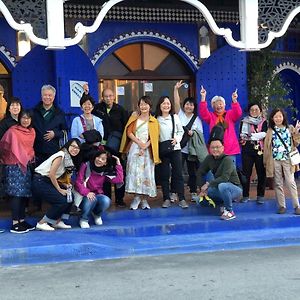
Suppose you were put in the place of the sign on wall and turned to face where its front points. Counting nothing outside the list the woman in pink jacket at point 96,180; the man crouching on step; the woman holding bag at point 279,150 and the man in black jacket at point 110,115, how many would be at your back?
0

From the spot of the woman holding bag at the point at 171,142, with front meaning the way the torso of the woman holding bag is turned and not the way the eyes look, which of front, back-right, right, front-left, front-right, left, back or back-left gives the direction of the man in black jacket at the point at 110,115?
right

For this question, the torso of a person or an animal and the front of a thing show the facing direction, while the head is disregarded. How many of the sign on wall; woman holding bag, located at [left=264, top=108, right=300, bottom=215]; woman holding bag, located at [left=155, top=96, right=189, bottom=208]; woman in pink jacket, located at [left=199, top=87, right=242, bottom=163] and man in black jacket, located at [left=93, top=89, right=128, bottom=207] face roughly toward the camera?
5

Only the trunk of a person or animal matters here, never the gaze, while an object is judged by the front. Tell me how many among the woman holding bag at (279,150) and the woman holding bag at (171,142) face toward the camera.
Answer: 2

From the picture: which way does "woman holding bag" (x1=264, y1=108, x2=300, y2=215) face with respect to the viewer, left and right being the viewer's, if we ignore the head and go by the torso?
facing the viewer

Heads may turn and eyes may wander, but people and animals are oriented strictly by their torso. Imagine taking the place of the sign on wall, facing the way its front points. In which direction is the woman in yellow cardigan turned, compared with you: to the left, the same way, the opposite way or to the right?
the same way

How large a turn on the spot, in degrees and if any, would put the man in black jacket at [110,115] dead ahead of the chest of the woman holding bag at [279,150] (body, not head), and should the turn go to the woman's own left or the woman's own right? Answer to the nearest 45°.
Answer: approximately 90° to the woman's own right

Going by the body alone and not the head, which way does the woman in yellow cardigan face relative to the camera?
toward the camera

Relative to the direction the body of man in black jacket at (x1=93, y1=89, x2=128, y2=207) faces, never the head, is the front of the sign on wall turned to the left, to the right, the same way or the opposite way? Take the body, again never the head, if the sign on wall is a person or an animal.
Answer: the same way

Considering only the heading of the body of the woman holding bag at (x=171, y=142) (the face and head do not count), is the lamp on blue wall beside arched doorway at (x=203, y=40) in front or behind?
behind

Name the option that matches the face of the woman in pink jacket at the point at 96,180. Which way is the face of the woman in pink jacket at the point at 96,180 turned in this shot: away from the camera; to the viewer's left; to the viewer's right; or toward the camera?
toward the camera

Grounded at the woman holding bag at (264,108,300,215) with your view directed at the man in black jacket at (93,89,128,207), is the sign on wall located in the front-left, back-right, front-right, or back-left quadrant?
front-right

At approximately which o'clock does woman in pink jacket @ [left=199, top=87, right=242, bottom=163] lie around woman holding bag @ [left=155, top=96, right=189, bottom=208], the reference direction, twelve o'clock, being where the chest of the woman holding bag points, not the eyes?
The woman in pink jacket is roughly at 8 o'clock from the woman holding bag.

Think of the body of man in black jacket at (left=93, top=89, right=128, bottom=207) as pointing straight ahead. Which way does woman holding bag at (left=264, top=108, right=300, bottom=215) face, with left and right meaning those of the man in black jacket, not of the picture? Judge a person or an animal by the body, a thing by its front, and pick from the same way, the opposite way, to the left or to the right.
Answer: the same way

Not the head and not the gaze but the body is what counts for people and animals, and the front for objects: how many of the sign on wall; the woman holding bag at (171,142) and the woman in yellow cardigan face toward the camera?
3

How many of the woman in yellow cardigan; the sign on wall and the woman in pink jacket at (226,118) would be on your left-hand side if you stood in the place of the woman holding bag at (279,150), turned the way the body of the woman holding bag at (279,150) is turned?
0

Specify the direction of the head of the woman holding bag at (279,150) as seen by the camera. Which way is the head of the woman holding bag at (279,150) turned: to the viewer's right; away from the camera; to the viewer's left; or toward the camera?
toward the camera

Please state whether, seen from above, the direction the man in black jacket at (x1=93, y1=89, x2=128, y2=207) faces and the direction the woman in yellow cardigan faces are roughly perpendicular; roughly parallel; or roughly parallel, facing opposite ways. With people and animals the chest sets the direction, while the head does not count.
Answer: roughly parallel

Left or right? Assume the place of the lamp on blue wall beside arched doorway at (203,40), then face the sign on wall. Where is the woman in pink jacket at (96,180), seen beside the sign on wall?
left

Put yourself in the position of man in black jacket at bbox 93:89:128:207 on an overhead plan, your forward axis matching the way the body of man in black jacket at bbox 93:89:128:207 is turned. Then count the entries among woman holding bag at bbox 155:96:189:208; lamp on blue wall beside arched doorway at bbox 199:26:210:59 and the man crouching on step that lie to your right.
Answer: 0
